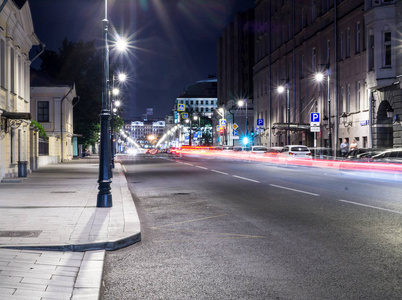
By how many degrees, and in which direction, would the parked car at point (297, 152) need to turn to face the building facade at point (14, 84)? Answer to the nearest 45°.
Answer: approximately 90° to its left

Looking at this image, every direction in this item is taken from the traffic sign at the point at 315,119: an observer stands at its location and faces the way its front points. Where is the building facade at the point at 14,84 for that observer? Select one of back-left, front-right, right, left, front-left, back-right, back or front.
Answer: front-right

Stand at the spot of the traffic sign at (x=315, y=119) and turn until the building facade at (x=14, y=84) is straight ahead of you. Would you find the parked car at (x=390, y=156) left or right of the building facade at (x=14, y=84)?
left

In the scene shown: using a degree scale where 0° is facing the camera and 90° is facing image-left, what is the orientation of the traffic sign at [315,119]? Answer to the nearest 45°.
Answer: approximately 0°

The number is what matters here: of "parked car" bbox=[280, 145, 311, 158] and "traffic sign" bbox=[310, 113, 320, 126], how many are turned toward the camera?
1

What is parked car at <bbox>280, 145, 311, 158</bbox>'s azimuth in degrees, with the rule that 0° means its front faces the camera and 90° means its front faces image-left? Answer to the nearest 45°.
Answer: approximately 135°

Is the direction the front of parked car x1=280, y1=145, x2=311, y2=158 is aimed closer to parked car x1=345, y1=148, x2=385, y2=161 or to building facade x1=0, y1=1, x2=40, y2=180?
the building facade

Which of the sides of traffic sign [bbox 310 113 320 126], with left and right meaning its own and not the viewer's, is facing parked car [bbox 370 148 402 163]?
front
